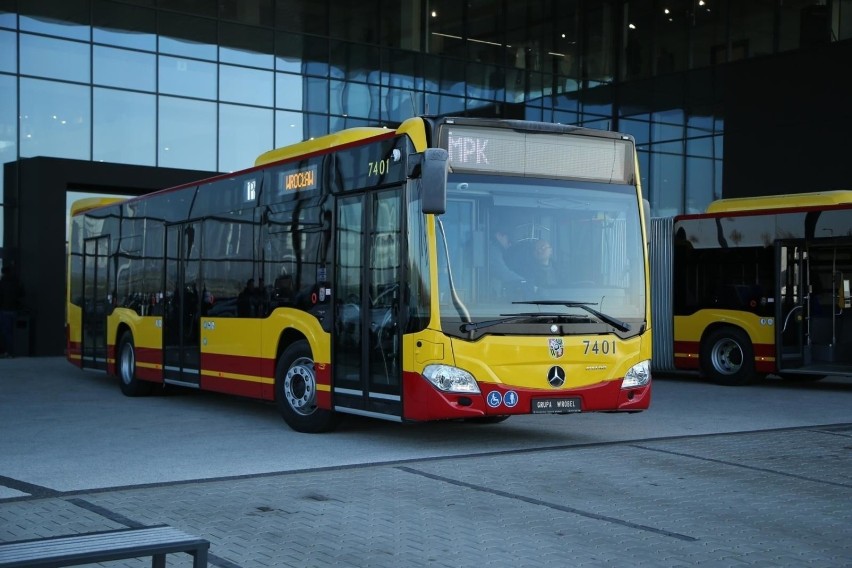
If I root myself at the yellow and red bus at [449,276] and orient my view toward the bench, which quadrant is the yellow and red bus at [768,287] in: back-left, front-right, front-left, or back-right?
back-left

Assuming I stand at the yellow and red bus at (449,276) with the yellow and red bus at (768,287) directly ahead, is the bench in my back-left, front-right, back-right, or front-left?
back-right

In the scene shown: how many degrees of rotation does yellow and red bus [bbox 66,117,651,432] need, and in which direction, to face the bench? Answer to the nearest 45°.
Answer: approximately 45° to its right

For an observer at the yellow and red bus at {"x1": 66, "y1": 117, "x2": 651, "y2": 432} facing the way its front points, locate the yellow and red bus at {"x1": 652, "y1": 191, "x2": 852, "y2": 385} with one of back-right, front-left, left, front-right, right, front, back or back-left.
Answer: left

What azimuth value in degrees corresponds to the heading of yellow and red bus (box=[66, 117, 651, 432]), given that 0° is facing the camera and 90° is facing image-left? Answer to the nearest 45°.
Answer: approximately 315°
